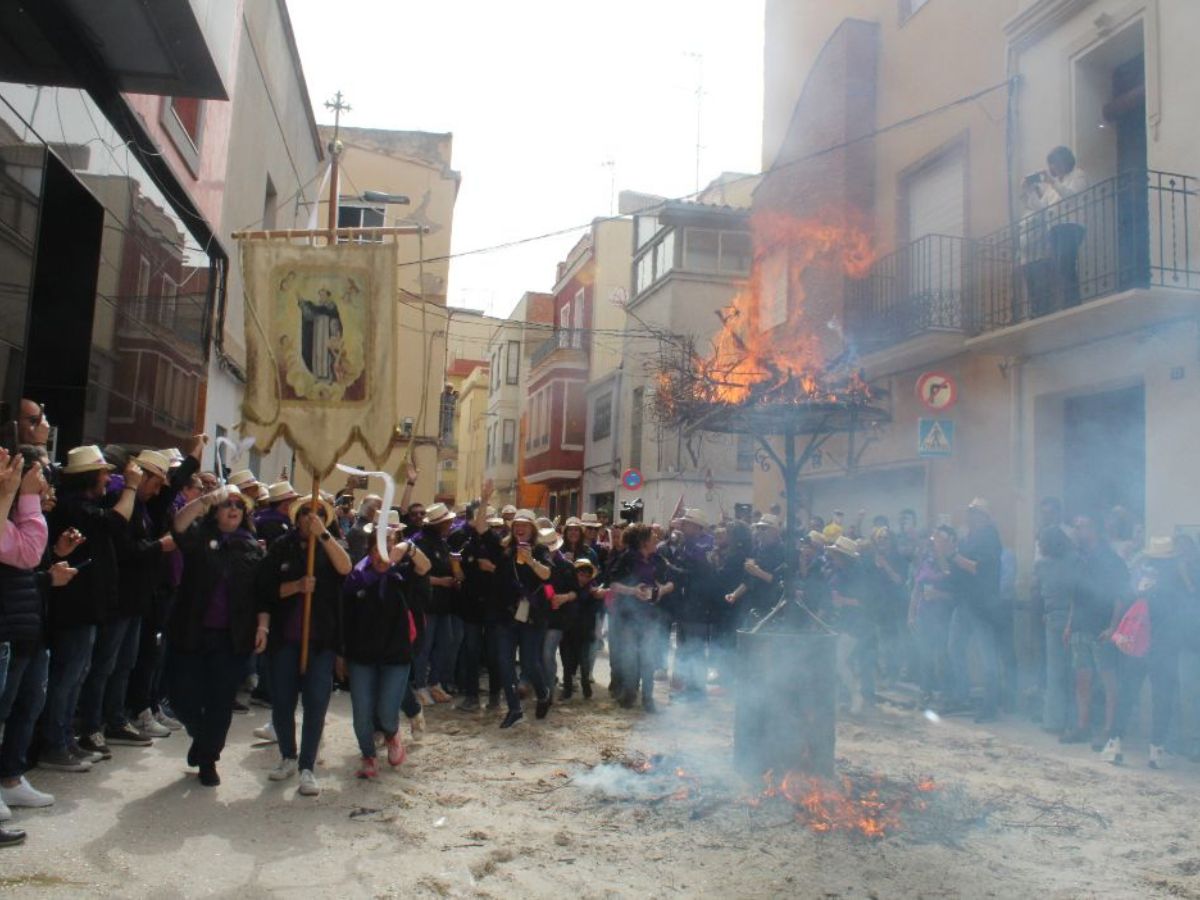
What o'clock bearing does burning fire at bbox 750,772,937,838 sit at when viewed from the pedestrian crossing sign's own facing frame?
The burning fire is roughly at 12 o'clock from the pedestrian crossing sign.

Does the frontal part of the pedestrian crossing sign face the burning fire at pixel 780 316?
no

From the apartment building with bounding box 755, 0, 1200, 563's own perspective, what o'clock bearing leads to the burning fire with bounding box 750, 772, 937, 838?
The burning fire is roughly at 11 o'clock from the apartment building.

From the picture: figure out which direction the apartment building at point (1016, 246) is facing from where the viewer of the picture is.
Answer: facing the viewer and to the left of the viewer

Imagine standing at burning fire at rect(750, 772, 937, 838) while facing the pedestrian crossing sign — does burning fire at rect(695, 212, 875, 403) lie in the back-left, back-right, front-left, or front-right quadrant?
front-left

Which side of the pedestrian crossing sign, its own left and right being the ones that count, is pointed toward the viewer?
front
